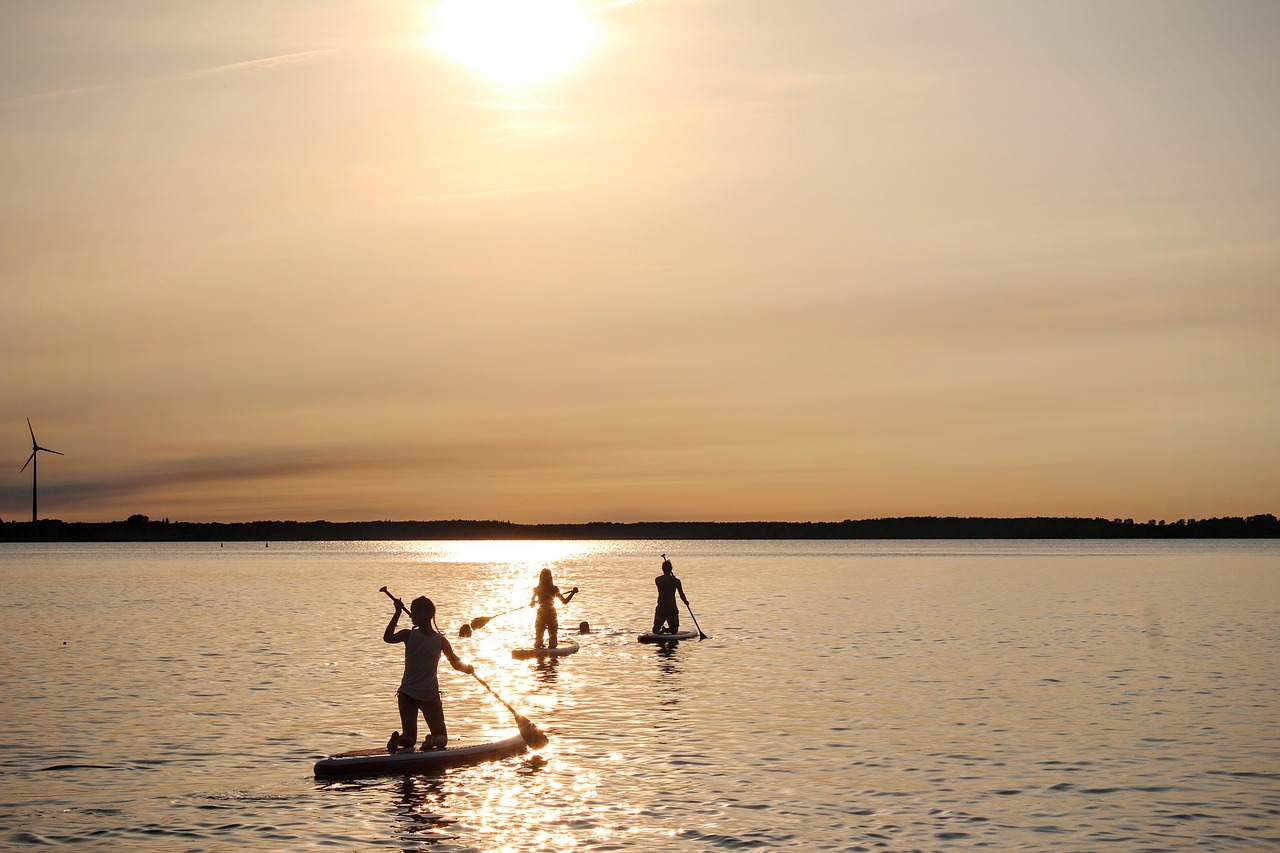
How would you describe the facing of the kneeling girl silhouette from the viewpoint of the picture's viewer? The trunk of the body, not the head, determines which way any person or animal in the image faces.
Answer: facing away from the viewer and to the right of the viewer

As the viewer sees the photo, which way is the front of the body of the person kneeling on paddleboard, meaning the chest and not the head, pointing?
away from the camera

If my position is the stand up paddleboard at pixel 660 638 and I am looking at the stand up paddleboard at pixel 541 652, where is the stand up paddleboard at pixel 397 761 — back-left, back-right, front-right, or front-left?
front-left

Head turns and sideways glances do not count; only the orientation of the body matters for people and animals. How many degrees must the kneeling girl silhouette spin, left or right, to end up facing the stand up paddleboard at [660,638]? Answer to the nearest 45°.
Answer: approximately 45° to its left
